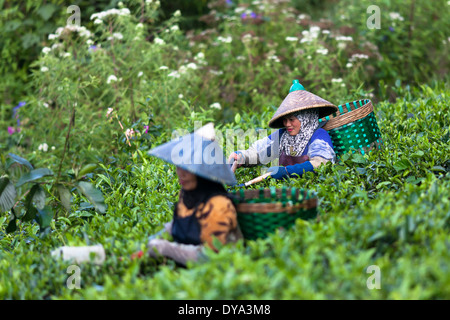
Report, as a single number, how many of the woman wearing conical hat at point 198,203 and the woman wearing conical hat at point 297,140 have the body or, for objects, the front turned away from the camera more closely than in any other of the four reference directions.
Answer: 0

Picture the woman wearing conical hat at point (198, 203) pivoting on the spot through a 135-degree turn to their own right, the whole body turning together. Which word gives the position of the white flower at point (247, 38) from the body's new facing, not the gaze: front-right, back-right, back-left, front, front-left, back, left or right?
front

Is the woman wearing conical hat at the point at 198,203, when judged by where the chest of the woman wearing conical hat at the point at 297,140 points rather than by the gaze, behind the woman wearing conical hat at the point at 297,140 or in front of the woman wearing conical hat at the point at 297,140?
in front

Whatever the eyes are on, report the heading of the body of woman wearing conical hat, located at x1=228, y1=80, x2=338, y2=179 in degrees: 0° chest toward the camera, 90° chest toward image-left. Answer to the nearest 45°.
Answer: approximately 45°

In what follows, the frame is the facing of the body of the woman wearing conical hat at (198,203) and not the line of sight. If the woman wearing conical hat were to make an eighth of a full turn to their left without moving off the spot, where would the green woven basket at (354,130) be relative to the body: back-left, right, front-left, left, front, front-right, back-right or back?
back-left

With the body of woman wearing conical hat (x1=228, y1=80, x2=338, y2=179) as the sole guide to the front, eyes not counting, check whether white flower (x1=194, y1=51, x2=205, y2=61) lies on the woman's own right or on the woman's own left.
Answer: on the woman's own right

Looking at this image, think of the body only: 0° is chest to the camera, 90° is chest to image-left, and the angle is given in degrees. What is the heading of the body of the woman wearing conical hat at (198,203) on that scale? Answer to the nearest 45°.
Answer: approximately 45°

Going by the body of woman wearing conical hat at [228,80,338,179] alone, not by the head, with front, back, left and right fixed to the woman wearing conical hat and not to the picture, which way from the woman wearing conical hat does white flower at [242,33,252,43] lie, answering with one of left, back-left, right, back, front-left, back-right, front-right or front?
back-right

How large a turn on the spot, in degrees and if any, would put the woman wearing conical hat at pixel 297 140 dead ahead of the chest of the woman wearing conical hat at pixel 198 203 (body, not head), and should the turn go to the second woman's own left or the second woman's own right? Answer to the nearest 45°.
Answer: approximately 180°
